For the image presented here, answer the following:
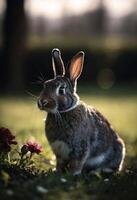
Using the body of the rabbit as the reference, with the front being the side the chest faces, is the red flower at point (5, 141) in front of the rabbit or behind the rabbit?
in front

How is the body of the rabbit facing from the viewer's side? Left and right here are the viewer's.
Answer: facing the viewer and to the left of the viewer

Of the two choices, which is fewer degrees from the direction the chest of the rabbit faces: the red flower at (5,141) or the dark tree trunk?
the red flower

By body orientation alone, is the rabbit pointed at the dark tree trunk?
no
